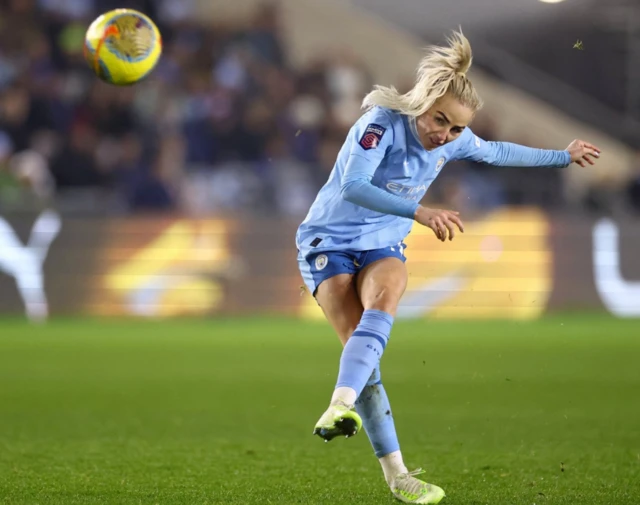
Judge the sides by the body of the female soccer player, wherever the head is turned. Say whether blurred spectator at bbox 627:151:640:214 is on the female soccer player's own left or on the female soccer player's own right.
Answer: on the female soccer player's own left
